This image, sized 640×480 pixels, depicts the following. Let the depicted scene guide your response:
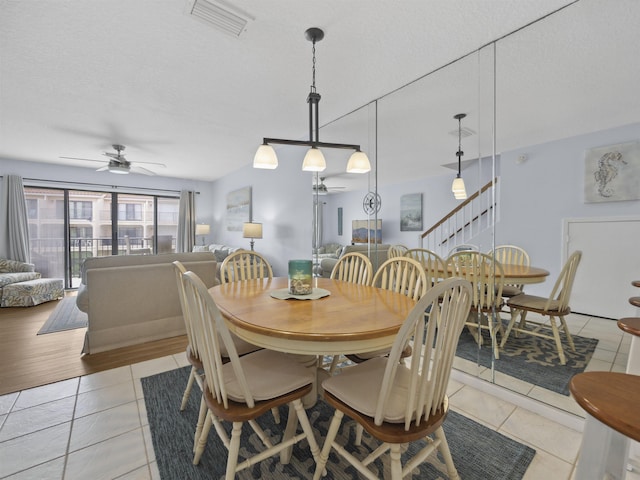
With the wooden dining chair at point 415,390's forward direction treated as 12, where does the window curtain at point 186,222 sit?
The window curtain is roughly at 12 o'clock from the wooden dining chair.

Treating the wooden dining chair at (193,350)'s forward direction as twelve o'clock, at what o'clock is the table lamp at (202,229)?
The table lamp is roughly at 9 o'clock from the wooden dining chair.

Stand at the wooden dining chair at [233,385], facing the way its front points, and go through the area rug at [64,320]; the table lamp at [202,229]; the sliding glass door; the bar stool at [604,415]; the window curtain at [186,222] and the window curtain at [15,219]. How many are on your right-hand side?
1

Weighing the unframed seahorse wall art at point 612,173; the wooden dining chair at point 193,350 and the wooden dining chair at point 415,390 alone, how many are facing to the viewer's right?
1

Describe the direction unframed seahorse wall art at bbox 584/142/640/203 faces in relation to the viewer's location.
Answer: facing the viewer and to the left of the viewer

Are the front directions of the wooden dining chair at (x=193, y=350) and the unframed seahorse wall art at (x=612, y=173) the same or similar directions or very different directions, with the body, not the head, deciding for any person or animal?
very different directions

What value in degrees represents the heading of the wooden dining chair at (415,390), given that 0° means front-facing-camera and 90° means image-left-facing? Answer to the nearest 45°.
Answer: approximately 135°

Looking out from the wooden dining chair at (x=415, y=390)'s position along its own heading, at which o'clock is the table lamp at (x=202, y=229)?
The table lamp is roughly at 12 o'clock from the wooden dining chair.

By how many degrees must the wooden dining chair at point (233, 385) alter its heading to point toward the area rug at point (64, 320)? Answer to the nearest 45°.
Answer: approximately 90° to its left

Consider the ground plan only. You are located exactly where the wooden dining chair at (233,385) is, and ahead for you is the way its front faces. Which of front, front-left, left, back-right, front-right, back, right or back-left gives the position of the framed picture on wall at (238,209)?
front-left

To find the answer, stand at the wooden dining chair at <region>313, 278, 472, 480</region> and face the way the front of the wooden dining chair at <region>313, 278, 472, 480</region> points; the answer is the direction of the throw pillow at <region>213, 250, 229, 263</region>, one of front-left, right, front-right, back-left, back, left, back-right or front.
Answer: front

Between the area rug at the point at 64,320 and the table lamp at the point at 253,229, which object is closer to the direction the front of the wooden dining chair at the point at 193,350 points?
the table lamp

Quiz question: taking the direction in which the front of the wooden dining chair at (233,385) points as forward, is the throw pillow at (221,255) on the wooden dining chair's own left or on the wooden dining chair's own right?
on the wooden dining chair's own left

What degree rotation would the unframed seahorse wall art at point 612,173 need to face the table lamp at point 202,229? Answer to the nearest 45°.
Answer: approximately 45° to its right

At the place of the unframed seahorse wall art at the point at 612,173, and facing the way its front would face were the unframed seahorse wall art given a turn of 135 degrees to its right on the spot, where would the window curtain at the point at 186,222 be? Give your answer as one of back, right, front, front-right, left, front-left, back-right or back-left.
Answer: left

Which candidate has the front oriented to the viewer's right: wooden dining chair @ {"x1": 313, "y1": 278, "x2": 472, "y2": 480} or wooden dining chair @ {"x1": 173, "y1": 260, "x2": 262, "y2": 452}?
wooden dining chair @ {"x1": 173, "y1": 260, "x2": 262, "y2": 452}

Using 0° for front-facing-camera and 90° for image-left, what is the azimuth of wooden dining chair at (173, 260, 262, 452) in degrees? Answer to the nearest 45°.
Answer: approximately 270°

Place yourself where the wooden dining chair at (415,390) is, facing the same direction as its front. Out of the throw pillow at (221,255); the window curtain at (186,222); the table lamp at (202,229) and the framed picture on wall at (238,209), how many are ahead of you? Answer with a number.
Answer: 4
